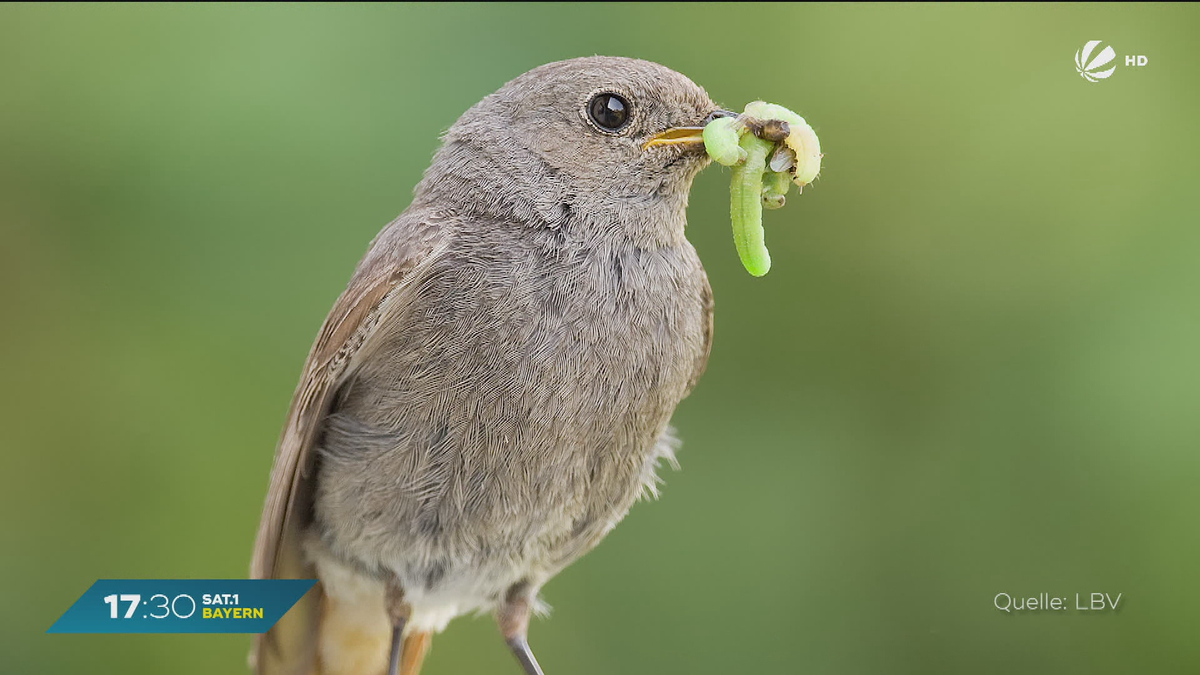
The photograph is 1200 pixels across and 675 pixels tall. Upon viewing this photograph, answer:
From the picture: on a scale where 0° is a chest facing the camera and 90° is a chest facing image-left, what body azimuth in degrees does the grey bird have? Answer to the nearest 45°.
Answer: approximately 315°
